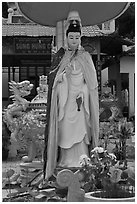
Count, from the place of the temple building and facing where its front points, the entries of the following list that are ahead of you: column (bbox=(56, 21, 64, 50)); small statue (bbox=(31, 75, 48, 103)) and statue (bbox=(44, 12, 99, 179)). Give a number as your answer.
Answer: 3

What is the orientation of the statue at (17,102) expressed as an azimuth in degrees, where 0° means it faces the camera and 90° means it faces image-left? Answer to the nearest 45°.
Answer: approximately 270°

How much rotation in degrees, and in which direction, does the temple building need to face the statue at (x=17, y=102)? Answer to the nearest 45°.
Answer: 0° — it already faces it

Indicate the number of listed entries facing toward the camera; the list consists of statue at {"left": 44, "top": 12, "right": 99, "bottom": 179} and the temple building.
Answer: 2

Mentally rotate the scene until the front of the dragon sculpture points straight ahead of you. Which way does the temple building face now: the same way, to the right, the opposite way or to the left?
to the right

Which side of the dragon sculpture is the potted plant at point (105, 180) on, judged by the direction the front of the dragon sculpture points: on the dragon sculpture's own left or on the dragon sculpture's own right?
on the dragon sculpture's own right

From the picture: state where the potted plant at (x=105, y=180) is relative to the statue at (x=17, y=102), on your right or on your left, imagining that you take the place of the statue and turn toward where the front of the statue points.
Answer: on your right
